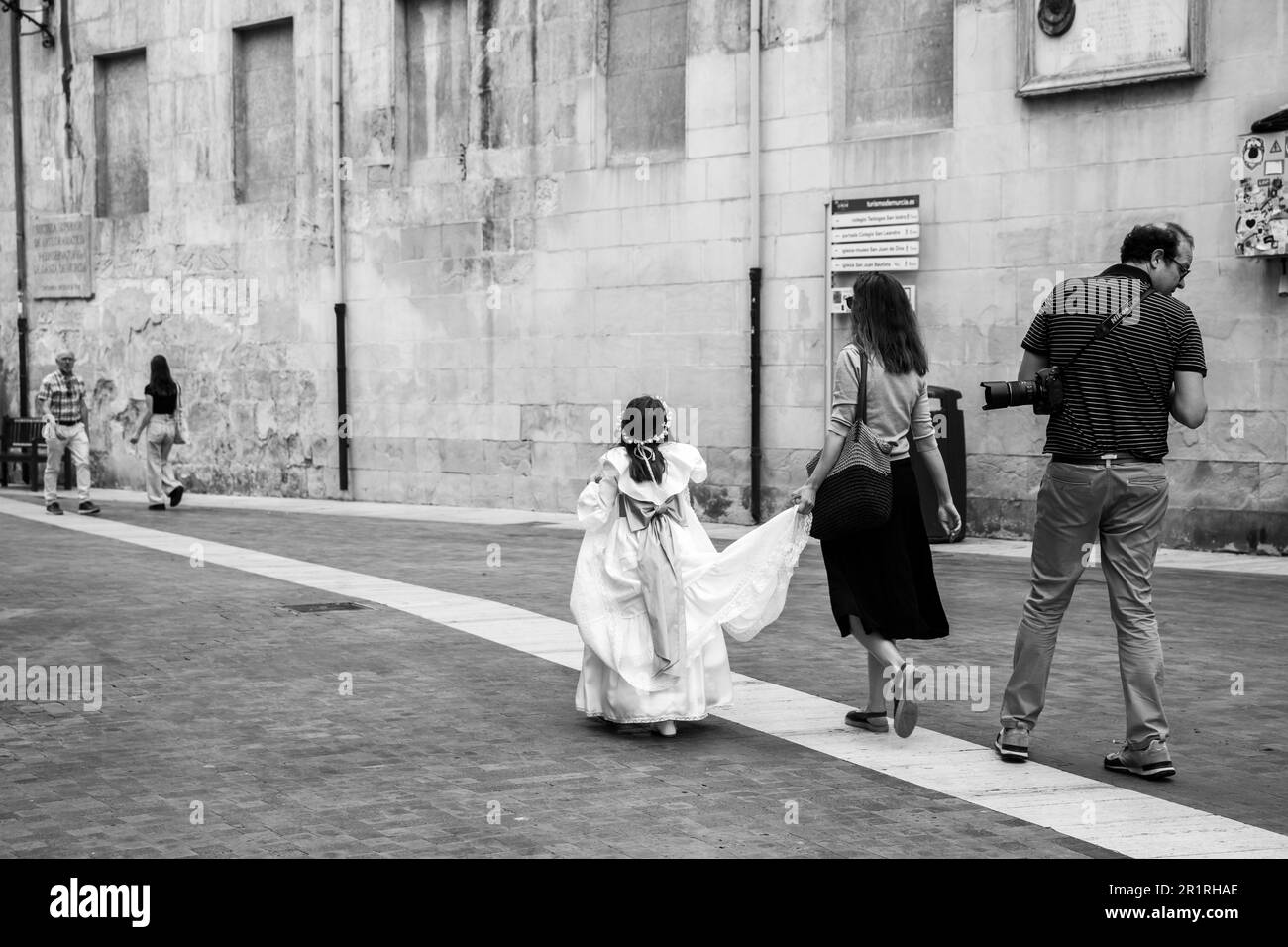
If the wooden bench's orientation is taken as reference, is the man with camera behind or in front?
in front

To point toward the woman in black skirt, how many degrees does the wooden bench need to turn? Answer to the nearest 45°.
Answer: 0° — it already faces them

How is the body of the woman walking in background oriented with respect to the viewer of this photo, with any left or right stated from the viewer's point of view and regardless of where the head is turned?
facing away from the viewer and to the left of the viewer

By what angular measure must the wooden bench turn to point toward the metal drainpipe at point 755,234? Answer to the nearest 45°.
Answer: approximately 45° to its left

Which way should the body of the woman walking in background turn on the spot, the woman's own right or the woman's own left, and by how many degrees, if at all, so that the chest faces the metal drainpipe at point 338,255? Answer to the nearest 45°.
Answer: approximately 90° to the woman's own right

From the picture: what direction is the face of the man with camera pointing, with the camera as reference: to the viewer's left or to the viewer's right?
to the viewer's right

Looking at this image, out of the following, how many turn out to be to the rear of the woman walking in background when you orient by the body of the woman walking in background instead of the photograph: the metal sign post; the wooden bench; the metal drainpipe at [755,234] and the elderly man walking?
2

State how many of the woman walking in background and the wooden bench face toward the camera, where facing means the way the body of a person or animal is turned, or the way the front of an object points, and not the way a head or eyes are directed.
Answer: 1

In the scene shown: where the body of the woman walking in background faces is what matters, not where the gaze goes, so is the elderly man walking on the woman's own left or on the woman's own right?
on the woman's own left

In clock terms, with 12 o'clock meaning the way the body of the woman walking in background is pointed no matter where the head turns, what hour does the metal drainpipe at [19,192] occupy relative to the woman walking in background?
The metal drainpipe is roughly at 1 o'clock from the woman walking in background.
